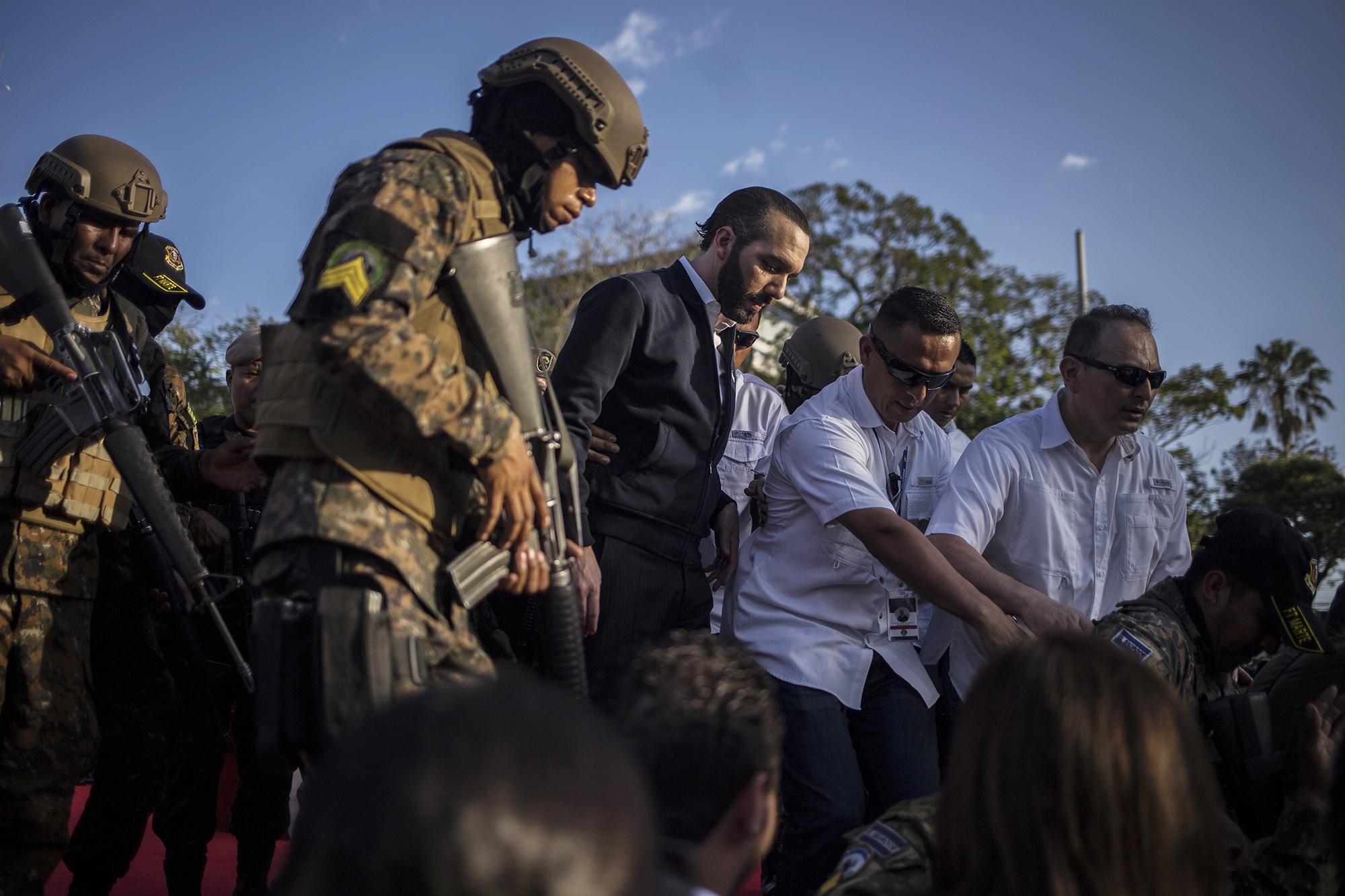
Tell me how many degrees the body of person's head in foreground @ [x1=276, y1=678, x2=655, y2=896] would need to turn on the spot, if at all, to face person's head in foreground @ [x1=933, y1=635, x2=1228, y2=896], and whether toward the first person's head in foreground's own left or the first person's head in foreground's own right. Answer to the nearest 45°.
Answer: approximately 45° to the first person's head in foreground's own right

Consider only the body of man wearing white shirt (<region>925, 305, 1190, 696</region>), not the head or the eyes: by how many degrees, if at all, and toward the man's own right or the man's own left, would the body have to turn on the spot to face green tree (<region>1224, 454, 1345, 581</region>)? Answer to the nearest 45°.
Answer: approximately 135° to the man's own left

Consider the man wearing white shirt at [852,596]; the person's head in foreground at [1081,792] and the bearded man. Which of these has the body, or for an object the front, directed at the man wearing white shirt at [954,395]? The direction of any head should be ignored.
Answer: the person's head in foreground

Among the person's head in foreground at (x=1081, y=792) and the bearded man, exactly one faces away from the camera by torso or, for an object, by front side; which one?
the person's head in foreground

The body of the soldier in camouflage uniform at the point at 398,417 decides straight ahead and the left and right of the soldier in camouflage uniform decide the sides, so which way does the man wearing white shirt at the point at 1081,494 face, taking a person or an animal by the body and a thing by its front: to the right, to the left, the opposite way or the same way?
to the right

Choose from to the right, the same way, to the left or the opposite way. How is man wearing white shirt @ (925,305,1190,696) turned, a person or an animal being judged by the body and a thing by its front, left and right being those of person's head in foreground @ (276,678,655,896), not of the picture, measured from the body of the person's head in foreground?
the opposite way

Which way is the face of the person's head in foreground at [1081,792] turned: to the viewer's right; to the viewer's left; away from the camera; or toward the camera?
away from the camera

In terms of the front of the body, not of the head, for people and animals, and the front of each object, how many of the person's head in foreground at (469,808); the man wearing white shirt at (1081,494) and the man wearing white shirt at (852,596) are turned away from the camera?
1

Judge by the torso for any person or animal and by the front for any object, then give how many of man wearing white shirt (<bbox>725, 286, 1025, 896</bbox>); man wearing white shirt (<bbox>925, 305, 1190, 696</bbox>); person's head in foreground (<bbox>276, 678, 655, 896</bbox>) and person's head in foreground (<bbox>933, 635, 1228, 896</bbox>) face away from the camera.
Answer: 2

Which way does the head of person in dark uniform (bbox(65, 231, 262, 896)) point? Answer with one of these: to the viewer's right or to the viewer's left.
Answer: to the viewer's right

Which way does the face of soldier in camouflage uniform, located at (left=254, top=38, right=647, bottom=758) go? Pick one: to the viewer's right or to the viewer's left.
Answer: to the viewer's right

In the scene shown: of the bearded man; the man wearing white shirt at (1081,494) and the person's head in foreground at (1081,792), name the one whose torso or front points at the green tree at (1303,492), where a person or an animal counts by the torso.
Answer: the person's head in foreground

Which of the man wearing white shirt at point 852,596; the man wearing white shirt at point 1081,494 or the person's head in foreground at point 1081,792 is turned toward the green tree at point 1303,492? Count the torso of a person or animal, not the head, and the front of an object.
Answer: the person's head in foreground

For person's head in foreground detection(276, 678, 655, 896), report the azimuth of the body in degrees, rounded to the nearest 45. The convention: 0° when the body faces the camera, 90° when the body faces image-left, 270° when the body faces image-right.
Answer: approximately 180°

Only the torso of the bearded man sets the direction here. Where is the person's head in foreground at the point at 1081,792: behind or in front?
in front

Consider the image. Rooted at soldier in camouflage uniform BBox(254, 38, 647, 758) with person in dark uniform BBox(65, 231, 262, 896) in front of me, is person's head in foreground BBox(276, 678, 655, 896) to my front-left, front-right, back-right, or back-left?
back-left
